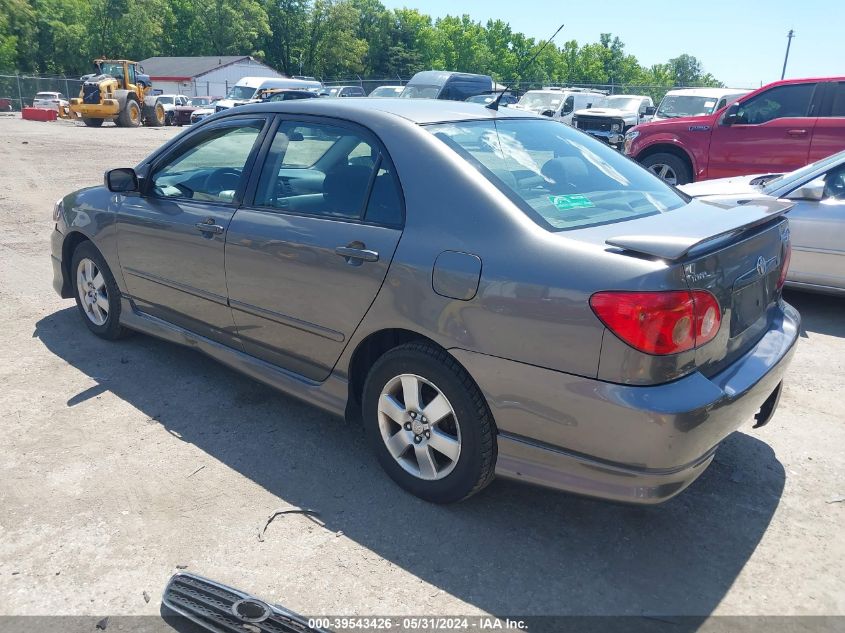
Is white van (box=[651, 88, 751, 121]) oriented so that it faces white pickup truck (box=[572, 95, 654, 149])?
no

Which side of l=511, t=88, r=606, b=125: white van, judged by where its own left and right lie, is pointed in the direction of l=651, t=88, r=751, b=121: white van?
left

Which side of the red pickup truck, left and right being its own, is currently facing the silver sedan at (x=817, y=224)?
left

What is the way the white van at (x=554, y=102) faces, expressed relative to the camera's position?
facing the viewer and to the left of the viewer

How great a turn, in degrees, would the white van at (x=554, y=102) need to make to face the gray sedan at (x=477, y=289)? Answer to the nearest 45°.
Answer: approximately 45° to its left

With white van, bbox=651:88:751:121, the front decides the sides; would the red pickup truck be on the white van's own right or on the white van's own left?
on the white van's own left

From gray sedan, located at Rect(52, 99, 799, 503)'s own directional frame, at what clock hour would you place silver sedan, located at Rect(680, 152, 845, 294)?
silver sedan, located at Rect(680, 152, 845, 294) is roughly at 3 o'clock from gray sedan, located at Rect(52, 99, 799, 503).

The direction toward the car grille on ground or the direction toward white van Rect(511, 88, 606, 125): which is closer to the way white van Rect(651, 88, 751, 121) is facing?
the car grille on ground

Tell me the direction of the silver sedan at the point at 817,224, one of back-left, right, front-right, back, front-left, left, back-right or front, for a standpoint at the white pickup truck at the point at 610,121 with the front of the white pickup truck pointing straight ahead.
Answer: front-left

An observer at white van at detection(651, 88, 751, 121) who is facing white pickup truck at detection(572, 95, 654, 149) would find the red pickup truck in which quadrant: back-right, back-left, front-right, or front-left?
back-left

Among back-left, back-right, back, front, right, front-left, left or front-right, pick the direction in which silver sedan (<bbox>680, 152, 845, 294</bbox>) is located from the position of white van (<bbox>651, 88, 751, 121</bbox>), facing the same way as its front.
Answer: front-left

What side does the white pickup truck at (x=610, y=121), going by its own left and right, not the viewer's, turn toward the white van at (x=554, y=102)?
right

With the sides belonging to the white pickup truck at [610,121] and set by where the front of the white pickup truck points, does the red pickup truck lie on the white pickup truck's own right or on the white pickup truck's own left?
on the white pickup truck's own left

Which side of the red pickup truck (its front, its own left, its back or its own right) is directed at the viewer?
left
